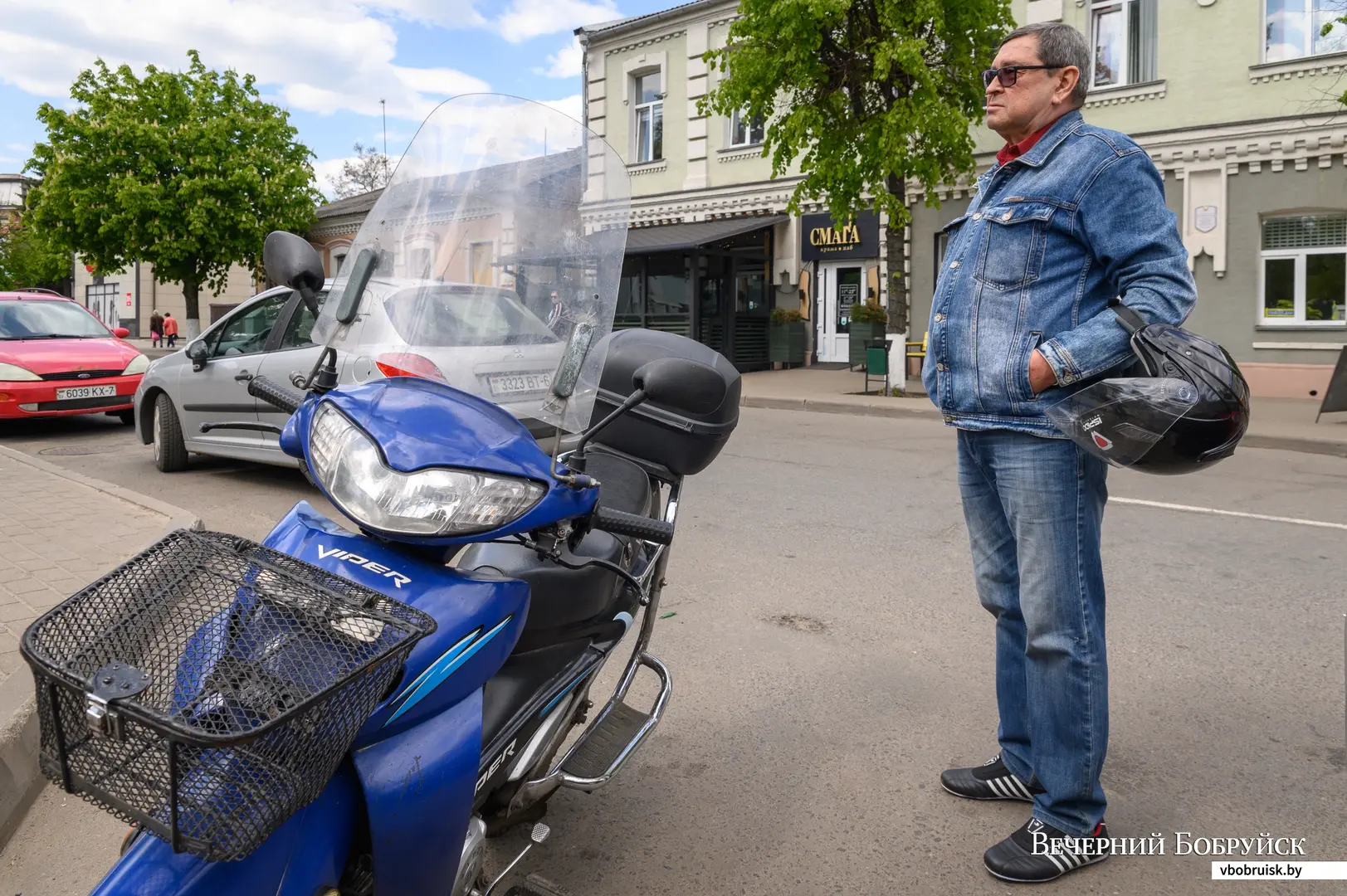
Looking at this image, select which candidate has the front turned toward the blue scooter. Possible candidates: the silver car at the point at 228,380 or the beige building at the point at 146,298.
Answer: the beige building

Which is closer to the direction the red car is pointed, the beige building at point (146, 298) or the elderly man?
the elderly man

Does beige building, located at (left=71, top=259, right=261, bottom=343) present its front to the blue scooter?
yes

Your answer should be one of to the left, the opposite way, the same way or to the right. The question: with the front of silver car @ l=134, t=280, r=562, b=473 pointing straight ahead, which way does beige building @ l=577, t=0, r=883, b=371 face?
to the left

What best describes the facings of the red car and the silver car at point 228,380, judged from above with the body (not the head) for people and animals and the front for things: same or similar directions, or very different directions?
very different directions

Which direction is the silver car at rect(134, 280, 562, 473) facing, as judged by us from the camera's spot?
facing away from the viewer and to the left of the viewer

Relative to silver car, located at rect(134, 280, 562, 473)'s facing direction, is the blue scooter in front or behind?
behind

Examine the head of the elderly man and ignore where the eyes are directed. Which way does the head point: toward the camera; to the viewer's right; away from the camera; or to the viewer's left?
to the viewer's left

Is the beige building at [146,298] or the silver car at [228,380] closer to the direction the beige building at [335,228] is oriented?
the silver car

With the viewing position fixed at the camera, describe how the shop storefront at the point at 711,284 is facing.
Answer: facing the viewer and to the left of the viewer

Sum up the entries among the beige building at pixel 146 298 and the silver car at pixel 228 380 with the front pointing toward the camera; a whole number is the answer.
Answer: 1

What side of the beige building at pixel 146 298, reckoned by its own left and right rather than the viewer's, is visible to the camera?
front
